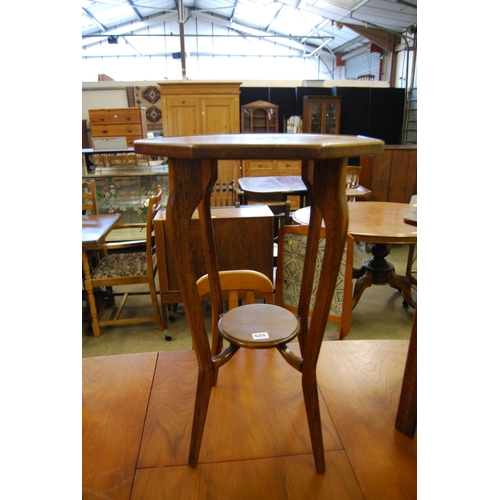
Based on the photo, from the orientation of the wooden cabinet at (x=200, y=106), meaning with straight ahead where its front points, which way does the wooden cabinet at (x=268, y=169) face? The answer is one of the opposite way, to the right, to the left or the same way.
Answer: the same way

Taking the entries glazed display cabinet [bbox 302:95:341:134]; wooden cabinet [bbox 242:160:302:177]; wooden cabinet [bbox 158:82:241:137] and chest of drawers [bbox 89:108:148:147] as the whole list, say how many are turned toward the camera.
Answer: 4

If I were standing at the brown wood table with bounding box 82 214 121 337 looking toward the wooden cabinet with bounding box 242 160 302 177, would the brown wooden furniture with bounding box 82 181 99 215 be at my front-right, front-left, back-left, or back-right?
front-left

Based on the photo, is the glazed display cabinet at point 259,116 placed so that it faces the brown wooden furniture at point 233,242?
yes

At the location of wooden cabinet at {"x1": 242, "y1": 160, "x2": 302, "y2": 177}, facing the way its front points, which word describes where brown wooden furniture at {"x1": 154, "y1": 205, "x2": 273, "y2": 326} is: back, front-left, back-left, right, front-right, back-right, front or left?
front

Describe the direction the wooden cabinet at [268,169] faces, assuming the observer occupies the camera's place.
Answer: facing the viewer

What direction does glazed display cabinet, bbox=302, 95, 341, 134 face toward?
toward the camera

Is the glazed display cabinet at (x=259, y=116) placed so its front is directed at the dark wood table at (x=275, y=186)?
yes

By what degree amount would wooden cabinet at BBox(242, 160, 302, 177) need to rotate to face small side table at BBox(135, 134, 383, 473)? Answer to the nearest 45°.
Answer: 0° — it already faces it

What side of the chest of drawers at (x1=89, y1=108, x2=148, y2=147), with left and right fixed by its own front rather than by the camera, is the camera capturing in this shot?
front

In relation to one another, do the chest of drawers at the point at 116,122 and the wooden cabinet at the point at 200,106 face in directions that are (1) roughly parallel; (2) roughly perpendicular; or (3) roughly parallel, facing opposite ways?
roughly parallel

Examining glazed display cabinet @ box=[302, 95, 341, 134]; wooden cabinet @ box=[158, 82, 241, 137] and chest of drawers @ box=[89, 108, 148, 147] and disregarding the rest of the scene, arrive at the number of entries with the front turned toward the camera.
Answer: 3

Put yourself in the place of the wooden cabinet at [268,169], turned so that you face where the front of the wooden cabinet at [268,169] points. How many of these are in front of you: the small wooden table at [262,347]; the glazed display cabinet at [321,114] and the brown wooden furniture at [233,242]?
2

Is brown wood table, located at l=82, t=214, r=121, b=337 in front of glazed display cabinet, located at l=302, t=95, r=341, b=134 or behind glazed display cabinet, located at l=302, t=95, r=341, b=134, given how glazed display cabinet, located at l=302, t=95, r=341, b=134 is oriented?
in front

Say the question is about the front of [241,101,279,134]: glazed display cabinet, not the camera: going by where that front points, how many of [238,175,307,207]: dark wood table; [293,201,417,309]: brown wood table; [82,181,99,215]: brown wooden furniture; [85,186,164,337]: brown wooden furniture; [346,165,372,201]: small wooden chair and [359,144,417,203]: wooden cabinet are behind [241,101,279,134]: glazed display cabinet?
0
